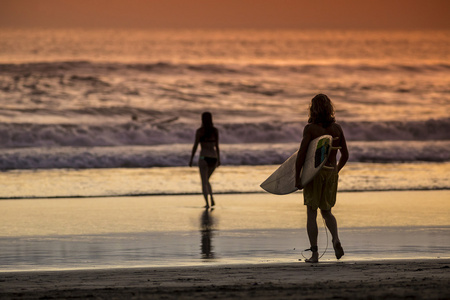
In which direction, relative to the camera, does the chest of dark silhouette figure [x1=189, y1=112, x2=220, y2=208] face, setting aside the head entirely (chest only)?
away from the camera

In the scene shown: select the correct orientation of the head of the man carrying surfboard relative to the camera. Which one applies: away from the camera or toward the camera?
away from the camera

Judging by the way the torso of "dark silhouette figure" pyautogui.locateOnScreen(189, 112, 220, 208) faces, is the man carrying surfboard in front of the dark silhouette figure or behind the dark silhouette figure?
behind
